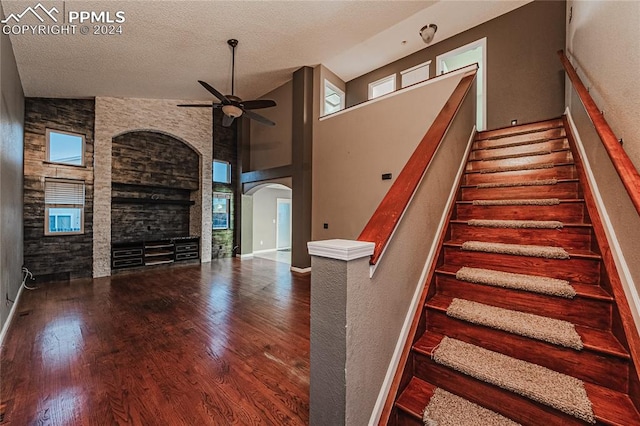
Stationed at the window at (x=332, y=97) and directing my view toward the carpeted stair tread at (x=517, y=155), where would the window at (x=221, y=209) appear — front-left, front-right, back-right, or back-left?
back-right

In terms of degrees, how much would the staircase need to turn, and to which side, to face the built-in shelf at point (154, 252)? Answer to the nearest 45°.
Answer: approximately 90° to its right

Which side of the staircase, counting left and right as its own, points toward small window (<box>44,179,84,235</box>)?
right

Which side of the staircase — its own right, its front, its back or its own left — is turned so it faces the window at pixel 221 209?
right

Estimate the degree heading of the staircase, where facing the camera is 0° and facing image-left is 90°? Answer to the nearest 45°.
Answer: approximately 0°

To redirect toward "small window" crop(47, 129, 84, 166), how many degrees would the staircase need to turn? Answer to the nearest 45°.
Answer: approximately 90° to its right
